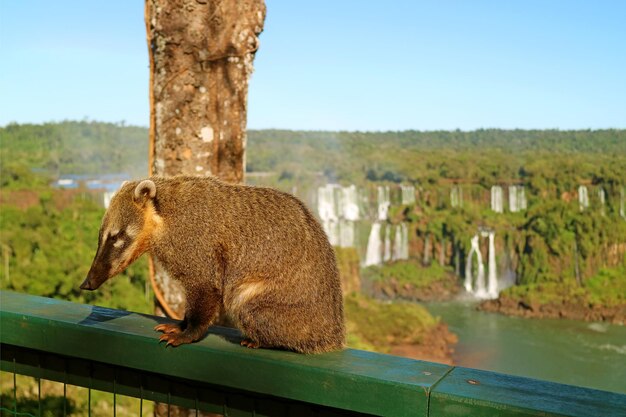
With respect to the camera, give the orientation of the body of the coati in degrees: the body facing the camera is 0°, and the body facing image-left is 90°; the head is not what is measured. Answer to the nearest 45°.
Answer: approximately 90°

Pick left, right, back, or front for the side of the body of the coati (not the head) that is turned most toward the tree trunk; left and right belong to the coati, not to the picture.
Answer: right
